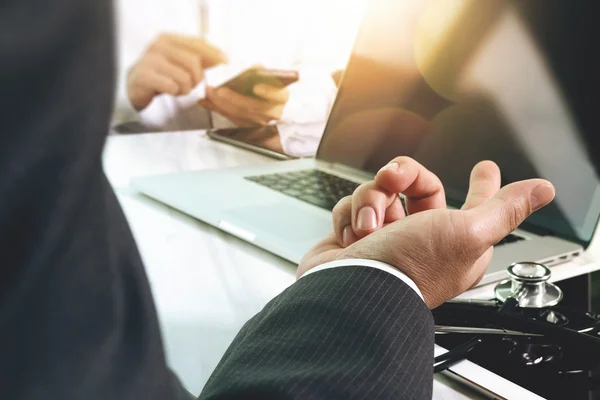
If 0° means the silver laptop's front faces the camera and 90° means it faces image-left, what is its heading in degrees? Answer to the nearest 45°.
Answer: approximately 45°
